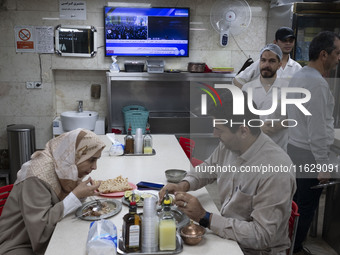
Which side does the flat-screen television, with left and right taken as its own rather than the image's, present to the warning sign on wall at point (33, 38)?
right

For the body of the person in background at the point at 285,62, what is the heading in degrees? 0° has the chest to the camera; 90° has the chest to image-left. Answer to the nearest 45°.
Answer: approximately 0°

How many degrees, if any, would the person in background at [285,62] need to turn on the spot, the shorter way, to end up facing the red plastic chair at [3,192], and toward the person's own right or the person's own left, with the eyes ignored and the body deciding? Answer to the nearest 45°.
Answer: approximately 45° to the person's own right

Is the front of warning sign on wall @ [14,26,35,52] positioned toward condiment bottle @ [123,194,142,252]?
yes

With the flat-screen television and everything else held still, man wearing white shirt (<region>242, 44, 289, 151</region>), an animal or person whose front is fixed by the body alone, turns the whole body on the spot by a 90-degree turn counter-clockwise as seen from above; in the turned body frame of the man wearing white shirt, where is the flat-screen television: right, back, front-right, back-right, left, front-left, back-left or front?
back-left

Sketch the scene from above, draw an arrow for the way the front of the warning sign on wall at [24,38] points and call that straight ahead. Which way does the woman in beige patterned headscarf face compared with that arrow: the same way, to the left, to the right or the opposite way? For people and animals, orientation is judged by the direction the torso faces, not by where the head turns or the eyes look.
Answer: to the left

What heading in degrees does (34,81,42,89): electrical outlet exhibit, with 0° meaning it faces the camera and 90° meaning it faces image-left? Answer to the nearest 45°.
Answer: approximately 0°

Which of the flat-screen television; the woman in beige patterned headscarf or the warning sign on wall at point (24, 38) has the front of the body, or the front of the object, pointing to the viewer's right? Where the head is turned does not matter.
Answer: the woman in beige patterned headscarf

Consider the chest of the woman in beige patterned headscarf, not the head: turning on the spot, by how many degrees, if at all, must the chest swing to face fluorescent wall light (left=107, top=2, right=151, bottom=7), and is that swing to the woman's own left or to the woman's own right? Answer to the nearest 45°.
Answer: approximately 90° to the woman's own left

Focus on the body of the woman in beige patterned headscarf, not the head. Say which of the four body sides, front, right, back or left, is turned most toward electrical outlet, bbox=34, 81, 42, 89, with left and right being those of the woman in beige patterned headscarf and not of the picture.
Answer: left

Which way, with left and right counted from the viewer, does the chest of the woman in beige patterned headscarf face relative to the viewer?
facing to the right of the viewer

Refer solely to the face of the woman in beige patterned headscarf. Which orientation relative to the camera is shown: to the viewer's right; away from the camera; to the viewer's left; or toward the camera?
to the viewer's right

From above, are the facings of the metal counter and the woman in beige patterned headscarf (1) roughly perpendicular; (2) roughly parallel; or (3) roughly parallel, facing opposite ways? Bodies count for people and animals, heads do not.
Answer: roughly perpendicular

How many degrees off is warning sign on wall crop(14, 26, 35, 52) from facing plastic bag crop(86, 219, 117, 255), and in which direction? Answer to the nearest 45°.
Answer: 0° — it already faces it
